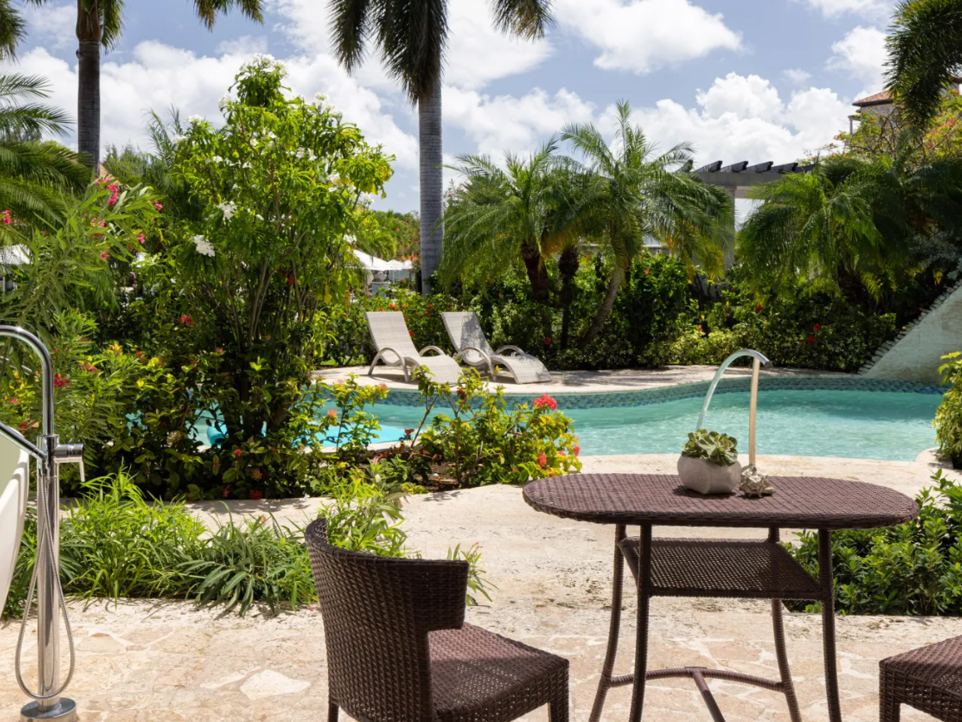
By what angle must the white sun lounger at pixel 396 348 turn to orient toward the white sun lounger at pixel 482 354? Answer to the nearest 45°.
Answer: approximately 45° to its left

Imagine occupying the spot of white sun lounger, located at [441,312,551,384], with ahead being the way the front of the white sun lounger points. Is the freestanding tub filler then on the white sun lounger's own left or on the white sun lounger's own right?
on the white sun lounger's own right

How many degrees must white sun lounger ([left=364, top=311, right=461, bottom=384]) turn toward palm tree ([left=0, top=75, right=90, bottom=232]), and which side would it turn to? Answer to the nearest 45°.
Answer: approximately 135° to its right

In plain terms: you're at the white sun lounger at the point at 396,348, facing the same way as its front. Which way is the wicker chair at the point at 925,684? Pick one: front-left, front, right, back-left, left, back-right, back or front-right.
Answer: front-right

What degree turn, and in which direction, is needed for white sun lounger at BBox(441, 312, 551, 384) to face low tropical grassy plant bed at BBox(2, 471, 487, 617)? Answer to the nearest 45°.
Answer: approximately 45° to its right

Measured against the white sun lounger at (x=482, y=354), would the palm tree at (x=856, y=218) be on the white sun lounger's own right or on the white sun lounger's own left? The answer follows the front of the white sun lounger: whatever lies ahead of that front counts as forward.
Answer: on the white sun lounger's own left

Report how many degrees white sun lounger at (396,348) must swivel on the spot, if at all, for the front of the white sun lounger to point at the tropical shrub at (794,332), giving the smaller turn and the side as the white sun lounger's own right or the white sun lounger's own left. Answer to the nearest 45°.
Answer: approximately 45° to the white sun lounger's own left

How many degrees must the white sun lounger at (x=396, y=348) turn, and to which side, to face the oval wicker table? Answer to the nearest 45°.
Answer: approximately 45° to its right

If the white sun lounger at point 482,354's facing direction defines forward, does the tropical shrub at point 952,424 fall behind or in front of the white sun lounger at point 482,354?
in front

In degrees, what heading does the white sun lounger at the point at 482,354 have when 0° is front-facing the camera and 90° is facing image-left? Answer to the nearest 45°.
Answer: approximately 315°

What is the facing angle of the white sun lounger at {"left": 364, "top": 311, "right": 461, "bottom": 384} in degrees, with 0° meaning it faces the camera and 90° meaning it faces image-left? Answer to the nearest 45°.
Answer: approximately 315°

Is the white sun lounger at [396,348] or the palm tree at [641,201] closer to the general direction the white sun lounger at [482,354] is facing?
the palm tree
